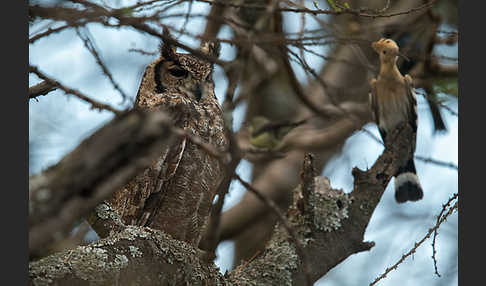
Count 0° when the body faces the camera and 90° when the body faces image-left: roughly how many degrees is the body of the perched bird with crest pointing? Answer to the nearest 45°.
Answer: approximately 0°

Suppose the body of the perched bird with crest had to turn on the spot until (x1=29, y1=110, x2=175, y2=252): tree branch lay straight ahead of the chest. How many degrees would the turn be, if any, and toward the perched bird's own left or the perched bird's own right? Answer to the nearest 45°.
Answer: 0° — it already faces it

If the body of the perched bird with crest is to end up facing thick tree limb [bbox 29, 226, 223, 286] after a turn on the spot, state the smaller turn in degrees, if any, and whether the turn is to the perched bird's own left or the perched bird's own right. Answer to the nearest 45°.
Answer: approximately 45° to the perched bird's own right
